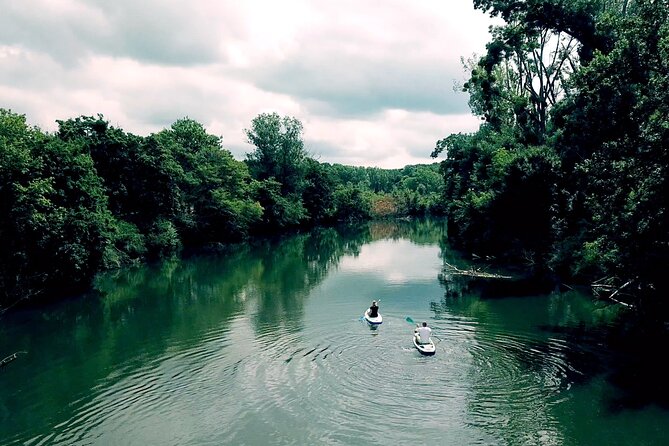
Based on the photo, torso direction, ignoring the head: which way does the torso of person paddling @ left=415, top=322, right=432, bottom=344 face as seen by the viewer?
away from the camera
